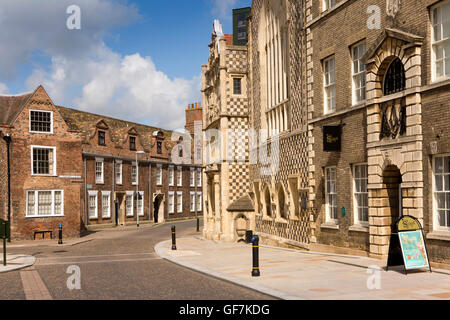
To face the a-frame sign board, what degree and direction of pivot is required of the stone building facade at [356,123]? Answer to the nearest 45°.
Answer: approximately 45° to its left

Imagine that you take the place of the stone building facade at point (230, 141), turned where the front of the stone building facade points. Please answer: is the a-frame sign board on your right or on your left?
on your left

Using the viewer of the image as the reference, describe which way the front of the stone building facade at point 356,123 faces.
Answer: facing the viewer and to the left of the viewer
